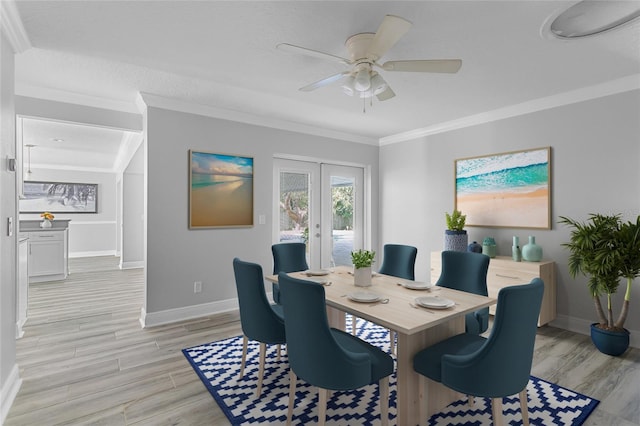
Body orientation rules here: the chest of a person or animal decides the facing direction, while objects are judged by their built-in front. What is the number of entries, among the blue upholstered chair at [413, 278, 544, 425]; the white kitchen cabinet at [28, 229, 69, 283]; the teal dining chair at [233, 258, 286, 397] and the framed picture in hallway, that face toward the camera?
2

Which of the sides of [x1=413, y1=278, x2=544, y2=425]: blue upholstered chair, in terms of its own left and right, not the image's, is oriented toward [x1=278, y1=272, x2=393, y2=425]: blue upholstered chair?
left

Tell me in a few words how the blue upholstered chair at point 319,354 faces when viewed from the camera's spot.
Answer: facing away from the viewer and to the right of the viewer

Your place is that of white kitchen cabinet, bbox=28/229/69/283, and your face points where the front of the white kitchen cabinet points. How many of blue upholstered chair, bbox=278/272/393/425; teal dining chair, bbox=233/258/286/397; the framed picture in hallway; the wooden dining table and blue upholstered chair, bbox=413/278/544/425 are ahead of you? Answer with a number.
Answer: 4

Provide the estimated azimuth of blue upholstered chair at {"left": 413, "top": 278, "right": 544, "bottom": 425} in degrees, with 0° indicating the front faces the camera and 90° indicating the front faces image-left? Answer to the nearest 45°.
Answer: approximately 135°

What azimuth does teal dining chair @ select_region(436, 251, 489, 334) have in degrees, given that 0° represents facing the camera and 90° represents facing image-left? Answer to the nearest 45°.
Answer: approximately 45°
